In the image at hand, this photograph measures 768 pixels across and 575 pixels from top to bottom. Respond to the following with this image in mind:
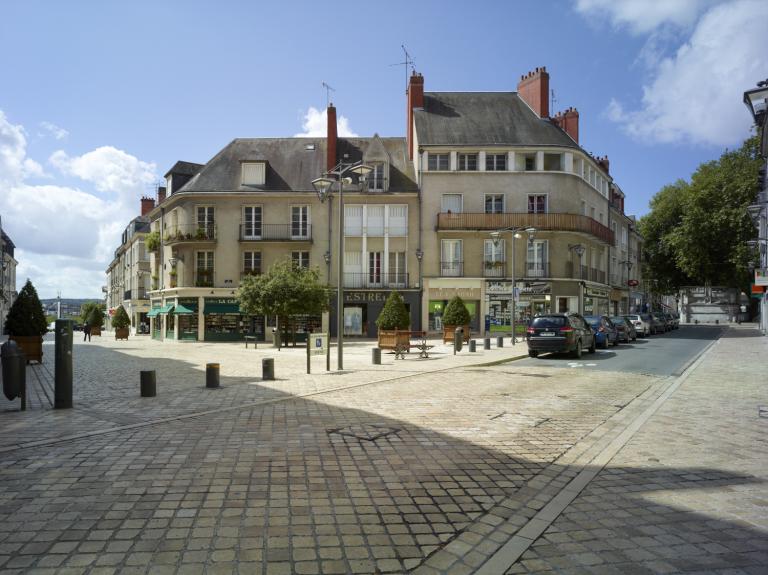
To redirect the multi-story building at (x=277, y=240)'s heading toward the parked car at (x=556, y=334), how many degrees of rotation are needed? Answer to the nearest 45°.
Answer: approximately 45° to its left

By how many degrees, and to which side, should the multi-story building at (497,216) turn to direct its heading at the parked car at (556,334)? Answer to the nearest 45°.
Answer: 0° — it already faces it

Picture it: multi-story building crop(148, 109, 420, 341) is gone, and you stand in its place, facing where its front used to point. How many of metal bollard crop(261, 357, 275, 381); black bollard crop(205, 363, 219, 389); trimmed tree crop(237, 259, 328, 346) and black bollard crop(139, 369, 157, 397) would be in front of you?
4

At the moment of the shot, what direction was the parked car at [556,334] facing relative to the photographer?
facing away from the viewer and to the right of the viewer

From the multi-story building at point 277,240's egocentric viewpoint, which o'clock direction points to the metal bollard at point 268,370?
The metal bollard is roughly at 12 o'clock from the multi-story building.

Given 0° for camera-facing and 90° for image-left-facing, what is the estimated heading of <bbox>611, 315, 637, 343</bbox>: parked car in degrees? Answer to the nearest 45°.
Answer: approximately 225°

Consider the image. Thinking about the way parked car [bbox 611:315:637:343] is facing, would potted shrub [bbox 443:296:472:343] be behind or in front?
behind

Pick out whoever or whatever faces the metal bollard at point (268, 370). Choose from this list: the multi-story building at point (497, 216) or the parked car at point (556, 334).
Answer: the multi-story building

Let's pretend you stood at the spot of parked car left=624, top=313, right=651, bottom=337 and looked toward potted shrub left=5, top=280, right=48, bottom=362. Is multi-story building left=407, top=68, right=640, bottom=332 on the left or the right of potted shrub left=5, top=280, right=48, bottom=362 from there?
right

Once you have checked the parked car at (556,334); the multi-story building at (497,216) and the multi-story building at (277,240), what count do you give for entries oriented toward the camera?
2

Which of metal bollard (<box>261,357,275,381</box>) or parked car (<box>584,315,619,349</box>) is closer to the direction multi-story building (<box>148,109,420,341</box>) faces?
the metal bollard

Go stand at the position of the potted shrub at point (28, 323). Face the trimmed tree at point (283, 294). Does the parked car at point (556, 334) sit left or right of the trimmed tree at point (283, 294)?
right

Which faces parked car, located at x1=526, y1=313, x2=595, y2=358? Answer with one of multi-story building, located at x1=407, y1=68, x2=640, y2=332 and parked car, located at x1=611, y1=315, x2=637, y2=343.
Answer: the multi-story building
